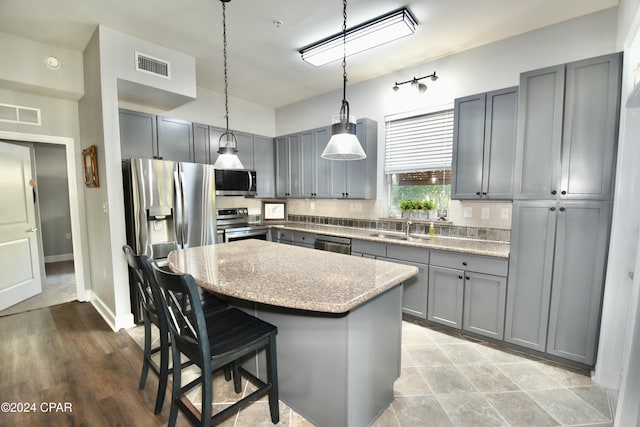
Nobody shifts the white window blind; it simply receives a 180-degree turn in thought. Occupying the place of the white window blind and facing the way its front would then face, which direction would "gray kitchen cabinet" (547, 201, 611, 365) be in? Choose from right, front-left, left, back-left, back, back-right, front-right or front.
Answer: right

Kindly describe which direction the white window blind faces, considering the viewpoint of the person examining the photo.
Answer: facing the viewer and to the left of the viewer

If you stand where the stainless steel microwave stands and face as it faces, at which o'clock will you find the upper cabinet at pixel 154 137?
The upper cabinet is roughly at 4 o'clock from the stainless steel microwave.

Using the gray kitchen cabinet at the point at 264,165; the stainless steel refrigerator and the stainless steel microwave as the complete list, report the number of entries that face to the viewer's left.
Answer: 0

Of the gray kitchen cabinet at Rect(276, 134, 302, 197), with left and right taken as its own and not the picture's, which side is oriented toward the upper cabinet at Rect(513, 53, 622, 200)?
left

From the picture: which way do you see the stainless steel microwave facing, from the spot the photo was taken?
facing the viewer and to the right of the viewer

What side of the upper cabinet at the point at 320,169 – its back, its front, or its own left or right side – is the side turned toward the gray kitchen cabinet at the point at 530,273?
left

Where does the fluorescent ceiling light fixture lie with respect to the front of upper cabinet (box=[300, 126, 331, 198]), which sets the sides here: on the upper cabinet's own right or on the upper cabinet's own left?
on the upper cabinet's own left

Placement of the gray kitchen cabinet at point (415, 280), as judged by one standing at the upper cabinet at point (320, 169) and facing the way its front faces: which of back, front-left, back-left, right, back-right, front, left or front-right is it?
left

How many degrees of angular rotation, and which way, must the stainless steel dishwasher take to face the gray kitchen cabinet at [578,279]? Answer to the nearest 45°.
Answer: approximately 90° to its left

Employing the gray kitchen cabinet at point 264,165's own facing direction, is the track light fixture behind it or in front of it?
in front

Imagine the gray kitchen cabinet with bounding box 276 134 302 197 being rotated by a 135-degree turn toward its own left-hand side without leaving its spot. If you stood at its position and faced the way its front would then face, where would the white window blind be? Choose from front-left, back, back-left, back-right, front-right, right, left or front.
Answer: front-right

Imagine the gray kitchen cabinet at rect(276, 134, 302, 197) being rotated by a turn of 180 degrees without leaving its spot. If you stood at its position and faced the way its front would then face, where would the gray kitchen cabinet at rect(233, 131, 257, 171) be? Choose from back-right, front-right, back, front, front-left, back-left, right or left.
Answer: back-left

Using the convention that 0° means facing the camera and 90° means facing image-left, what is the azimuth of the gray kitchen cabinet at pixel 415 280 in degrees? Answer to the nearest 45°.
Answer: approximately 45°
